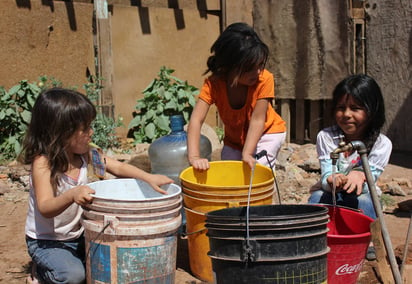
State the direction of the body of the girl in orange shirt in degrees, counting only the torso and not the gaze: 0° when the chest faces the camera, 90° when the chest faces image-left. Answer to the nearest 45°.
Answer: approximately 45°

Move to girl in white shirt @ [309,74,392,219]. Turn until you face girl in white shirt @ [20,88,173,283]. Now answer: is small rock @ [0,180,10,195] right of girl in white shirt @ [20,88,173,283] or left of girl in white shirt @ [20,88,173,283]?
right

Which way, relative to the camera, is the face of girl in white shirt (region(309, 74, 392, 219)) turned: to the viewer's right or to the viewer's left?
to the viewer's left

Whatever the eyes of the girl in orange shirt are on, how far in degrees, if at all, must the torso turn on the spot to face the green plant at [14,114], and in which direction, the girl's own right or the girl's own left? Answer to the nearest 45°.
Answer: approximately 90° to the girl's own right

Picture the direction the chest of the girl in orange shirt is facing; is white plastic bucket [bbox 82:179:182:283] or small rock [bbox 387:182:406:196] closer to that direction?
the white plastic bucket

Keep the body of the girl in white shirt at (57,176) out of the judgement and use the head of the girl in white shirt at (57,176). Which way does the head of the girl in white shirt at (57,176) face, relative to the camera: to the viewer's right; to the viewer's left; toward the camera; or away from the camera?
to the viewer's right

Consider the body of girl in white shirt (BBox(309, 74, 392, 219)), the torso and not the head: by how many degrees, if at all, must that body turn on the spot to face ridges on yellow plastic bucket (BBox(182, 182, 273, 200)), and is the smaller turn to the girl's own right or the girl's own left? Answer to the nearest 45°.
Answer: approximately 45° to the girl's own right

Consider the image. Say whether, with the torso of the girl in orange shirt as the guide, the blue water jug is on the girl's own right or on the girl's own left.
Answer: on the girl's own right

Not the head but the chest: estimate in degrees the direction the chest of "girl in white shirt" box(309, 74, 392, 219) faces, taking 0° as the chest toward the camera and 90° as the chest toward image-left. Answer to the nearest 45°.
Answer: approximately 0°

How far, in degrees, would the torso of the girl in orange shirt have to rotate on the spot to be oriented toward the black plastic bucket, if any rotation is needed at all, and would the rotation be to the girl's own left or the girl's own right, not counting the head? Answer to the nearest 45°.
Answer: approximately 45° to the girl's own left
